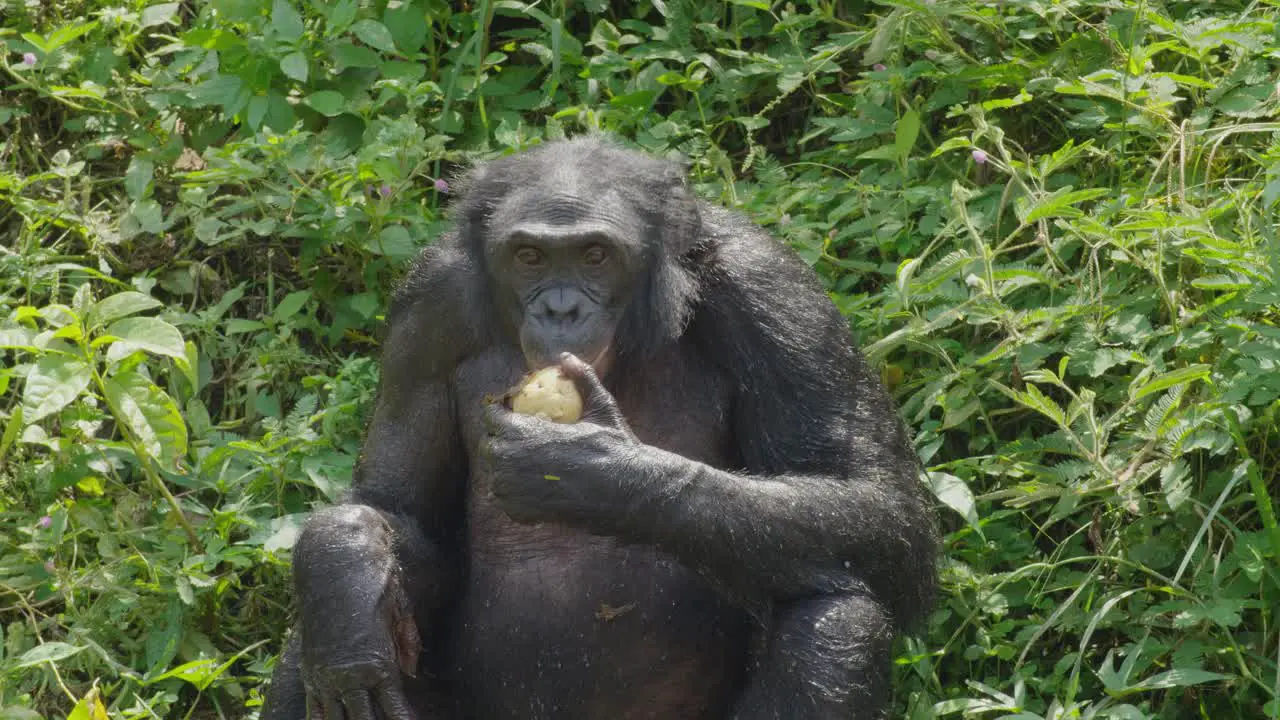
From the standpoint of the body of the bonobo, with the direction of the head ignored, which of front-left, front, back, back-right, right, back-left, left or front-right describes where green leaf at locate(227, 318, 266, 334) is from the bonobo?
back-right

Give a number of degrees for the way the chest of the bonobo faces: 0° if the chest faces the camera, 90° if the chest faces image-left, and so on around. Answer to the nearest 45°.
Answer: approximately 0°

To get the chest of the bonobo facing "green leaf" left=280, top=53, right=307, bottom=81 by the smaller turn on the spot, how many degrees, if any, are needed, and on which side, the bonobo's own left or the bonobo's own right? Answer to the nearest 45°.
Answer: approximately 135° to the bonobo's own right

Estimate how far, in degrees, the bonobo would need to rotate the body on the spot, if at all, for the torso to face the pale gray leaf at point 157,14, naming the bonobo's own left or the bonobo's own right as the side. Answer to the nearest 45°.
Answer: approximately 135° to the bonobo's own right
